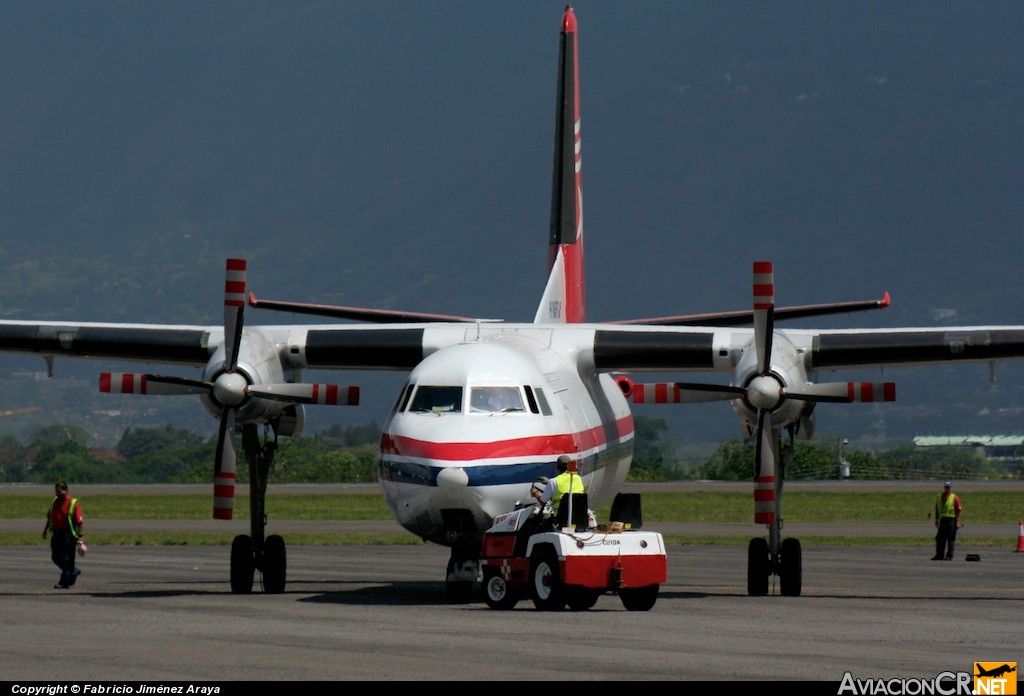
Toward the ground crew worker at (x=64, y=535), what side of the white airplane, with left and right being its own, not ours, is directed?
right

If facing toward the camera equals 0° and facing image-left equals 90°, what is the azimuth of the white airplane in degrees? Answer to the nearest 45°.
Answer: approximately 0°

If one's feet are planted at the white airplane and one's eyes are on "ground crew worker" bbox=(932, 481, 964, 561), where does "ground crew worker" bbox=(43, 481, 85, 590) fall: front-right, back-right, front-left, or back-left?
back-left

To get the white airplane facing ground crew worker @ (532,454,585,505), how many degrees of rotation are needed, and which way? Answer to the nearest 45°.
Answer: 0° — it already faces them
